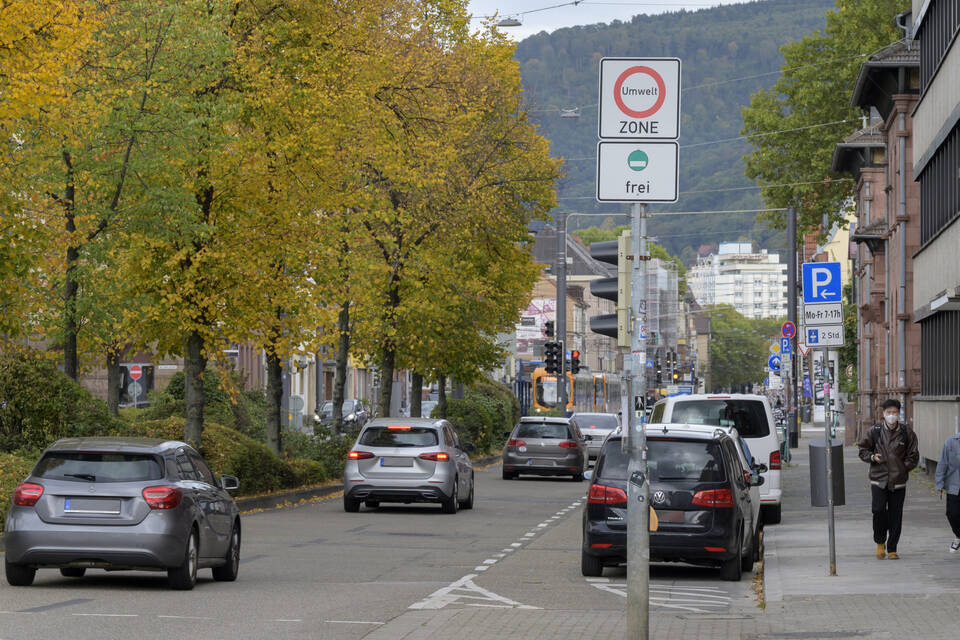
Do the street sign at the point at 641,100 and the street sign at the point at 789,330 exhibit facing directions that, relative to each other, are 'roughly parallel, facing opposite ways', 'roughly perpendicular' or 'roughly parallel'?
roughly parallel

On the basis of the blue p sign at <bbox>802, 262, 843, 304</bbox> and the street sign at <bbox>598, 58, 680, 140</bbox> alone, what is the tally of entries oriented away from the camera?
0

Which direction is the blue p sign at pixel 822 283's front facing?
toward the camera

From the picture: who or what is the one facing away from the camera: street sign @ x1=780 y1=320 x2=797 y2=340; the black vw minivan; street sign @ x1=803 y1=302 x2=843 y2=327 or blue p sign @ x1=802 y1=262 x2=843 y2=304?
the black vw minivan

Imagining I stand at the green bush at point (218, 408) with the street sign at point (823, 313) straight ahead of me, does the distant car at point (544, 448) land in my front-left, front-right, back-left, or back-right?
front-left

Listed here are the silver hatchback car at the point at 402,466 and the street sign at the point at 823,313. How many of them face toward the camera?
1

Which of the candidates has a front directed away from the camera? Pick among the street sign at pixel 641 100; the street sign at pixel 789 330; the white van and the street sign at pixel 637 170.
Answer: the white van

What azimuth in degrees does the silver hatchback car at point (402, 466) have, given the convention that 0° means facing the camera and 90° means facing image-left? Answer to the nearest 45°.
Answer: approximately 180°

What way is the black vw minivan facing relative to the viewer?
away from the camera

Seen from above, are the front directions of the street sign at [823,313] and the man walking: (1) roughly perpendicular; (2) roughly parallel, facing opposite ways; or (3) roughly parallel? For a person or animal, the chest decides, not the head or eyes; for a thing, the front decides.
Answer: roughly parallel

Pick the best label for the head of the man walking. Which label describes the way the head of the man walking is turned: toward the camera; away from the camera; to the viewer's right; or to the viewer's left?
toward the camera

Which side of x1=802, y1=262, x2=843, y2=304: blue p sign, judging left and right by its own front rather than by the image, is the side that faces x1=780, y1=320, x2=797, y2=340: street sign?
back

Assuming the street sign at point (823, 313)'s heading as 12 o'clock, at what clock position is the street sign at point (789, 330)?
the street sign at point (789, 330) is roughly at 6 o'clock from the street sign at point (823, 313).

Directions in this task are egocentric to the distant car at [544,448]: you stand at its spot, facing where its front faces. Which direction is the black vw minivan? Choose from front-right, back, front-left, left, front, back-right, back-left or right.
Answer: back

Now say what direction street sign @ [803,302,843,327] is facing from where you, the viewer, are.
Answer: facing the viewer

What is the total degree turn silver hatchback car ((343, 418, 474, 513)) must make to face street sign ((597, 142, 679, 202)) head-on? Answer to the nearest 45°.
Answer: approximately 180°

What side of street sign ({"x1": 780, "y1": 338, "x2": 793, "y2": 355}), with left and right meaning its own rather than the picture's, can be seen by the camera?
front
